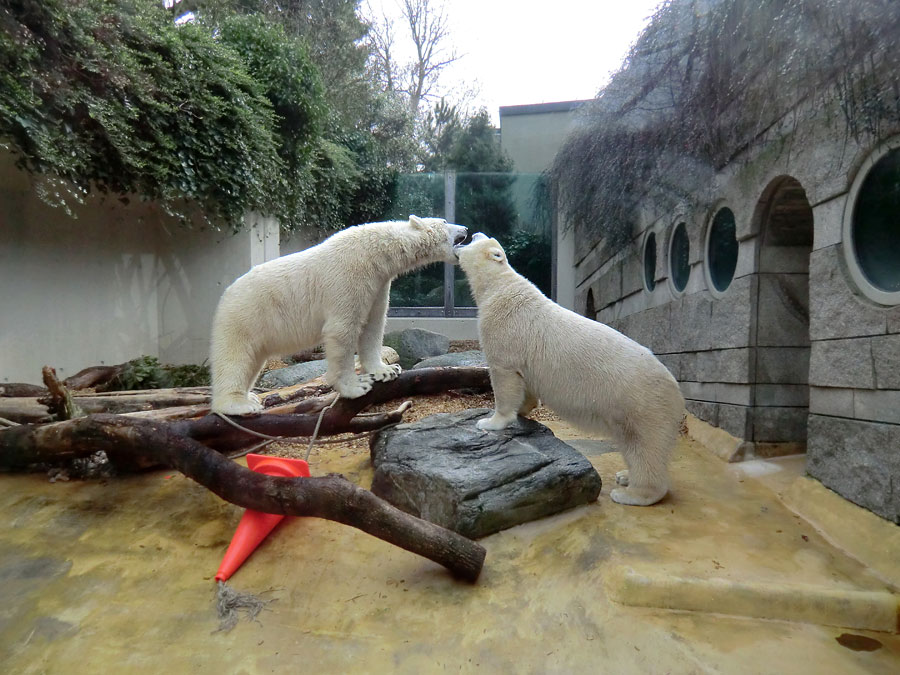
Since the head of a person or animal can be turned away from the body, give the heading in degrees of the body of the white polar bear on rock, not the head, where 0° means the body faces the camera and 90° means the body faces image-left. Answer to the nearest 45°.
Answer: approximately 90°

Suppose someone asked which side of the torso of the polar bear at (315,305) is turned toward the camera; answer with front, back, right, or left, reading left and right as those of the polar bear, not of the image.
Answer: right

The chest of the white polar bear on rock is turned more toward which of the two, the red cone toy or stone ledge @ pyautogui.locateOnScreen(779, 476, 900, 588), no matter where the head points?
the red cone toy

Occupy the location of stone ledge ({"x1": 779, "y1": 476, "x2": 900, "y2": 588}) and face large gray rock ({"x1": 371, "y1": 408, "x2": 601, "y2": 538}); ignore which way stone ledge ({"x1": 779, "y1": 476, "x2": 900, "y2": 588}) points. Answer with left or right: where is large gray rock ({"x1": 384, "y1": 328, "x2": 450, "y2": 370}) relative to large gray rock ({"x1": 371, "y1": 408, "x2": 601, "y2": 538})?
right

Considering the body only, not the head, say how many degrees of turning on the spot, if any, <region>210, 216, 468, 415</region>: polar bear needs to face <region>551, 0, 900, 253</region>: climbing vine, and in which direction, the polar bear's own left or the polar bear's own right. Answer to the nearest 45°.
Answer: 0° — it already faces it

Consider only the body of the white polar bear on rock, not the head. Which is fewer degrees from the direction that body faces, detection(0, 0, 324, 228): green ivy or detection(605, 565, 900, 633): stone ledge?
the green ivy

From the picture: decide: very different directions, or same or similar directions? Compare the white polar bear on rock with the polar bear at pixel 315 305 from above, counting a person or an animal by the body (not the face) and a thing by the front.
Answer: very different directions

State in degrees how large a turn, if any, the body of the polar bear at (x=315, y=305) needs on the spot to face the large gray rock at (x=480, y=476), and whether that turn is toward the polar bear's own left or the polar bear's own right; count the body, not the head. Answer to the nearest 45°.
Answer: approximately 45° to the polar bear's own right

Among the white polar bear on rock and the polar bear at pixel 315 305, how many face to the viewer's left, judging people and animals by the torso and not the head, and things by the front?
1

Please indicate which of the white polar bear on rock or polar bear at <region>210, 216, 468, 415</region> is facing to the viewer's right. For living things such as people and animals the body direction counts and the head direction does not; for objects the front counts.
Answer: the polar bear
